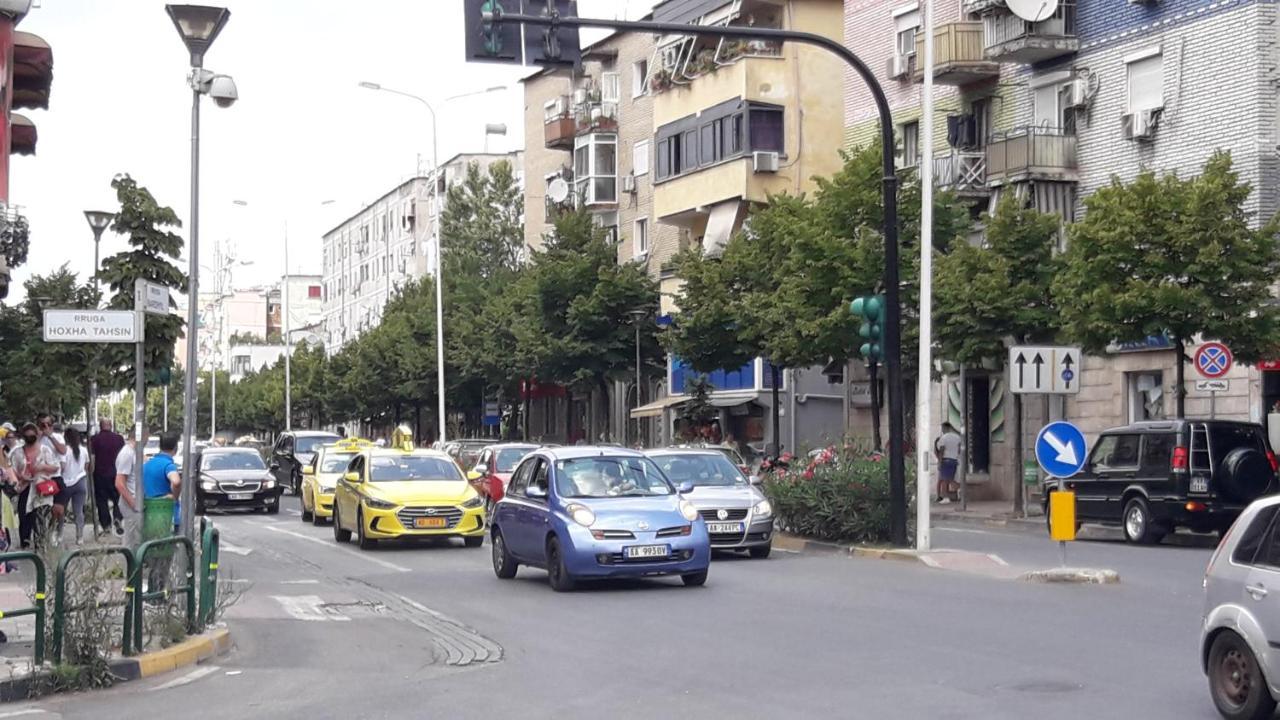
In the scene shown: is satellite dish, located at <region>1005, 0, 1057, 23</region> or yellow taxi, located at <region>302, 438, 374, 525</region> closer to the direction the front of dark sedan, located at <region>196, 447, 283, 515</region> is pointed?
the yellow taxi

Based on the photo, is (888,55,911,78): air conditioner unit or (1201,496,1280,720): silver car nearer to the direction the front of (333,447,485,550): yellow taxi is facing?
the silver car

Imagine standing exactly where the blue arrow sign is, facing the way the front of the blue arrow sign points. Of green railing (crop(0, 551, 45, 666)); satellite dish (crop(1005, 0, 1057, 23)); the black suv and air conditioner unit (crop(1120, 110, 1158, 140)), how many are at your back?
3

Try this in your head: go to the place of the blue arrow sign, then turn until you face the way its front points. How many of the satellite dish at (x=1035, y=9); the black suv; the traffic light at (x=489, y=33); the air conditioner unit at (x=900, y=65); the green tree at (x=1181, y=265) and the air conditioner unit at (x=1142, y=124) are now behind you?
5

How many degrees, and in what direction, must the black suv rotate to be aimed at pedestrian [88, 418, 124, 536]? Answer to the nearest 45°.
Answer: approximately 45° to its left

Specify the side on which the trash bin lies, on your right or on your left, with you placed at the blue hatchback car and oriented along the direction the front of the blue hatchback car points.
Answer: on your right

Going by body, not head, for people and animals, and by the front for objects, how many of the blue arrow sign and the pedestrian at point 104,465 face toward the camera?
1

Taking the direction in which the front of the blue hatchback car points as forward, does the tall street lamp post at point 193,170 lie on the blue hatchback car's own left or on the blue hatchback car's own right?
on the blue hatchback car's own right

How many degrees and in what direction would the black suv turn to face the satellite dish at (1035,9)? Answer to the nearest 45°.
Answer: approximately 45° to its right

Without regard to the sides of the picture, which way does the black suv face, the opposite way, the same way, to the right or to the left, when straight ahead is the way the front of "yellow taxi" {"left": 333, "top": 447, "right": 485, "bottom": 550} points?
the opposite way
